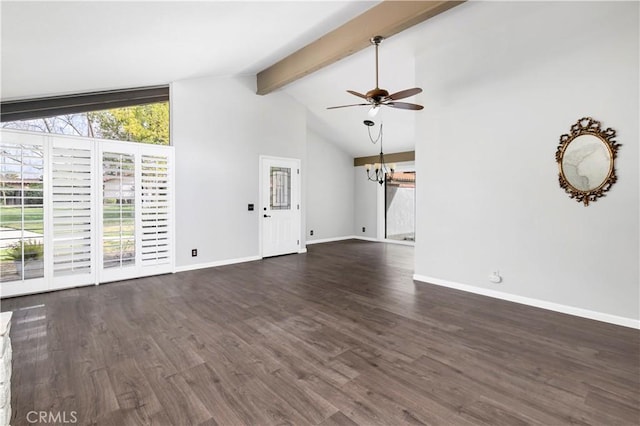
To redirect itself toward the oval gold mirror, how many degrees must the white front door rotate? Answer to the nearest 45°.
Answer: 0° — it already faces it

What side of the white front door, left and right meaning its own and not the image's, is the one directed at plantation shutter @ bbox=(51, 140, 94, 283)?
right

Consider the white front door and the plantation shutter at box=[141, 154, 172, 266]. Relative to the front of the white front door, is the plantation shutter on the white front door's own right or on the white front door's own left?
on the white front door's own right

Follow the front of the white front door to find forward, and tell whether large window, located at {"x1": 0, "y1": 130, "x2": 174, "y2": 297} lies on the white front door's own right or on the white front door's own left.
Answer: on the white front door's own right

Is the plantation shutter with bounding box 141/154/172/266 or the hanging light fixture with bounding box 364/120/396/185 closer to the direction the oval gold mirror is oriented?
the plantation shutter

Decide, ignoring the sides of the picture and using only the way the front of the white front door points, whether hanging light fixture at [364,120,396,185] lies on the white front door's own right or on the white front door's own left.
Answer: on the white front door's own left

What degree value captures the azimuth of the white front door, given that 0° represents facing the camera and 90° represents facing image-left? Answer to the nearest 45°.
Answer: approximately 315°

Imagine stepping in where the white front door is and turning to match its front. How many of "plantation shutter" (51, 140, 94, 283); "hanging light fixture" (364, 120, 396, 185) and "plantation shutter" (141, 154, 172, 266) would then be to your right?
2

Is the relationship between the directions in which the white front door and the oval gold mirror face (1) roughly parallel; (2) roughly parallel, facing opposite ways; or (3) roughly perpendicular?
roughly perpendicular
